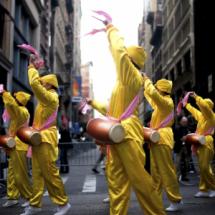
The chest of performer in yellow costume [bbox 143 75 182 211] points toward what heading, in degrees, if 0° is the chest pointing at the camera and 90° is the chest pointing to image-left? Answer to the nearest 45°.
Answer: approximately 90°

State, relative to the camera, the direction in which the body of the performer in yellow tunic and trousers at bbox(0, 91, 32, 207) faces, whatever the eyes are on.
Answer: to the viewer's left

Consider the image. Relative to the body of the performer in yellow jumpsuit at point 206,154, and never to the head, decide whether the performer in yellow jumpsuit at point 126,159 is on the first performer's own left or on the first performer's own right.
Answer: on the first performer's own left

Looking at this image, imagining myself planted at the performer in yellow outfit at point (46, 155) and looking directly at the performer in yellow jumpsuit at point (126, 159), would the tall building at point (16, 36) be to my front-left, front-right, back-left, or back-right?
back-left

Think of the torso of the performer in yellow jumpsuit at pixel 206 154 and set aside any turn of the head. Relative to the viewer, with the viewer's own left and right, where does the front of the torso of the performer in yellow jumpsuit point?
facing to the left of the viewer

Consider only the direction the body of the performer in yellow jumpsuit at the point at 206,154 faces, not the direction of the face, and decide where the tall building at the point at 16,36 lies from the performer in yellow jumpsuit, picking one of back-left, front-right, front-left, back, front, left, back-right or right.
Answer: front-right

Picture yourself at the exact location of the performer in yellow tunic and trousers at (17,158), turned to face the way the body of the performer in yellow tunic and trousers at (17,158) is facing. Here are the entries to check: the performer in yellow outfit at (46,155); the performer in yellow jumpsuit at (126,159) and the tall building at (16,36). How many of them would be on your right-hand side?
1

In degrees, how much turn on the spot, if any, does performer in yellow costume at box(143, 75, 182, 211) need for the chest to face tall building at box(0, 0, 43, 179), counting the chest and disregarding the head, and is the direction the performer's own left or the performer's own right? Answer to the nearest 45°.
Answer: approximately 45° to the performer's own right

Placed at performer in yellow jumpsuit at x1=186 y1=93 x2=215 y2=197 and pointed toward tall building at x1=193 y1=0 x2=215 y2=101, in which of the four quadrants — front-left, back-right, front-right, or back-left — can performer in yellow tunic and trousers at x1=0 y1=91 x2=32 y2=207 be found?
back-left
